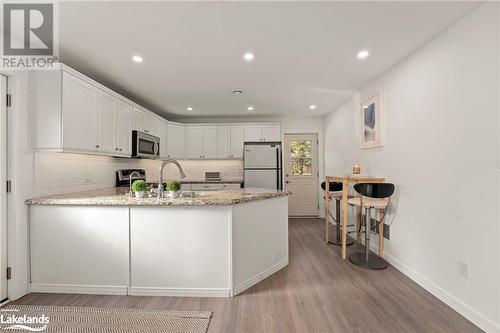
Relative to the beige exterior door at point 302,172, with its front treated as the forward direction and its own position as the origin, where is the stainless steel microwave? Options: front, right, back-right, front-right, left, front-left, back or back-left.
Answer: front-right

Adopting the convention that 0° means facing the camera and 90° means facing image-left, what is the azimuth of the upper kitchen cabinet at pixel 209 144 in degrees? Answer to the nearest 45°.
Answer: approximately 0°

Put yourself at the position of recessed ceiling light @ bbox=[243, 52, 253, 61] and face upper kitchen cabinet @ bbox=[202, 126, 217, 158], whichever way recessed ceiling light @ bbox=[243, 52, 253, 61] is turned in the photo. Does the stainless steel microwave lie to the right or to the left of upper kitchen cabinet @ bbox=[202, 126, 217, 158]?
left

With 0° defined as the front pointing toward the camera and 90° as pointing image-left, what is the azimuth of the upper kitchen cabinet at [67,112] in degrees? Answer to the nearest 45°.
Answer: approximately 315°

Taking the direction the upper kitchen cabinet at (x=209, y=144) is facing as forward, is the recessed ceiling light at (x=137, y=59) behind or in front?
in front

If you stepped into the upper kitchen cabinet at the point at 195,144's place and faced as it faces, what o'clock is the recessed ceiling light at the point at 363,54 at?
The recessed ceiling light is roughly at 11 o'clock from the upper kitchen cabinet.

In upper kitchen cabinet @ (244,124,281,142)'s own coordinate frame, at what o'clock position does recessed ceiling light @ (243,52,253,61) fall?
The recessed ceiling light is roughly at 12 o'clock from the upper kitchen cabinet.

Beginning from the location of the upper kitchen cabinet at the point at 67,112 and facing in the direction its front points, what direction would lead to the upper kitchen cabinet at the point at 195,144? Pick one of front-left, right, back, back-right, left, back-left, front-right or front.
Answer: left
